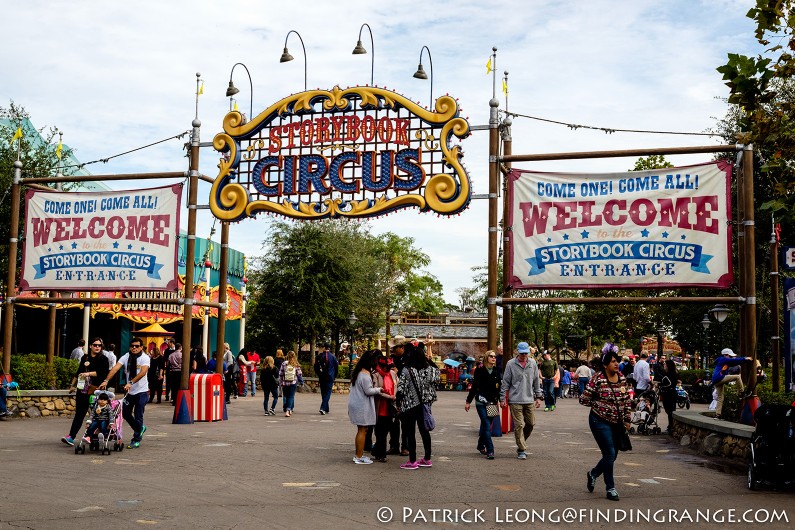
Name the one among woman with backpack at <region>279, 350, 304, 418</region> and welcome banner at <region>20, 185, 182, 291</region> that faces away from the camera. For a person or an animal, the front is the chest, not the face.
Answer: the woman with backpack

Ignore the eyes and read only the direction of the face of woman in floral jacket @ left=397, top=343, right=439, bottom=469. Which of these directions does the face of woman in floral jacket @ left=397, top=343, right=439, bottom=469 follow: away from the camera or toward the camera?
away from the camera

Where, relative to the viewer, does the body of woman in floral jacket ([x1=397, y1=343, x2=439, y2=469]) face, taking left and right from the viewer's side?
facing away from the viewer and to the left of the viewer

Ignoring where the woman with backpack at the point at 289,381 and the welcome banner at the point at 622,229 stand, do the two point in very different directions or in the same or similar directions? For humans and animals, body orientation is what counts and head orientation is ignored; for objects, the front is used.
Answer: very different directions

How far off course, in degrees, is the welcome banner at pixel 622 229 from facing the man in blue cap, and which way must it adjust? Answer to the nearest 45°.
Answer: approximately 45° to its right

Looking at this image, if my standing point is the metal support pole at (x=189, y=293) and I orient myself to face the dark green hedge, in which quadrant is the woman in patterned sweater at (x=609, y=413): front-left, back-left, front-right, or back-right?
back-left

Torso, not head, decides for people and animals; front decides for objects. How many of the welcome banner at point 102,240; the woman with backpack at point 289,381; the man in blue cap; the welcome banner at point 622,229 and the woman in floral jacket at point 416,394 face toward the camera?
3

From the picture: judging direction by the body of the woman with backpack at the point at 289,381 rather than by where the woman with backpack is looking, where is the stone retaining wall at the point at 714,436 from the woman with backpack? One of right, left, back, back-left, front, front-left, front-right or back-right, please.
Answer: back-right

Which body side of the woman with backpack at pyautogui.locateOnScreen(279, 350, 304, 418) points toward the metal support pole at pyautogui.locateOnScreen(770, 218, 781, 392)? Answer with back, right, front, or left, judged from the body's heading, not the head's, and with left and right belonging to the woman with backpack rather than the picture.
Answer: right
